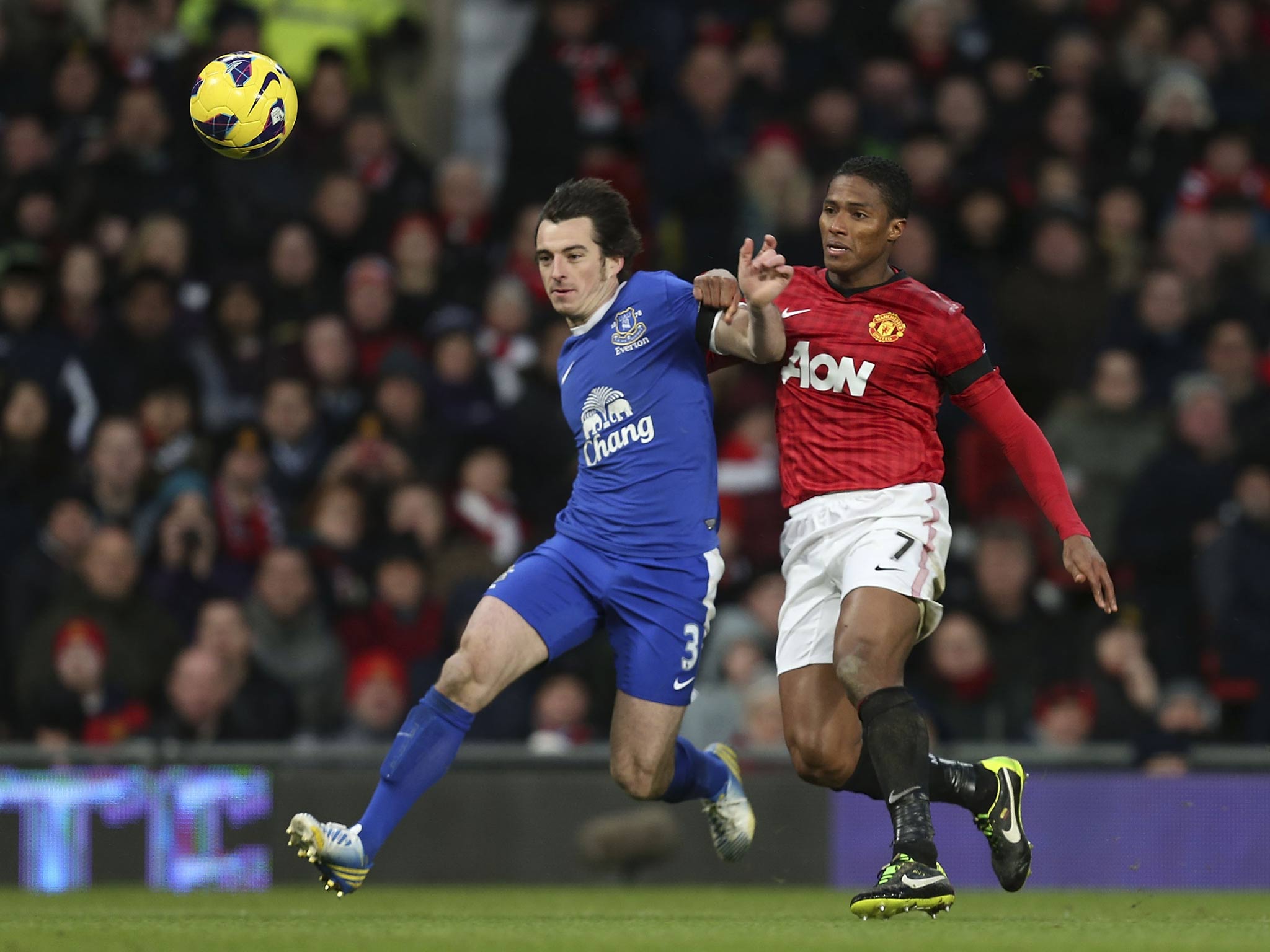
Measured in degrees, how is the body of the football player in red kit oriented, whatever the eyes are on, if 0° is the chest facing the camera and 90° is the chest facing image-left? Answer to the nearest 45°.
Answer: approximately 45°

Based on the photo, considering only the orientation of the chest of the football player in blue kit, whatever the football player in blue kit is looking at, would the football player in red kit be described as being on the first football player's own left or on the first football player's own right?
on the first football player's own left

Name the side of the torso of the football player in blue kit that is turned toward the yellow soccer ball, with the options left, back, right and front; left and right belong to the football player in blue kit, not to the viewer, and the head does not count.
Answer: right

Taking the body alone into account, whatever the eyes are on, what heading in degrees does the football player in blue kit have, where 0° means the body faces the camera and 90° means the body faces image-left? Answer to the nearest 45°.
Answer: approximately 45°

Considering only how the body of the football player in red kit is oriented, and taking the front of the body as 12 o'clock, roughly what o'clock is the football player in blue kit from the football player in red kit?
The football player in blue kit is roughly at 2 o'clock from the football player in red kit.
